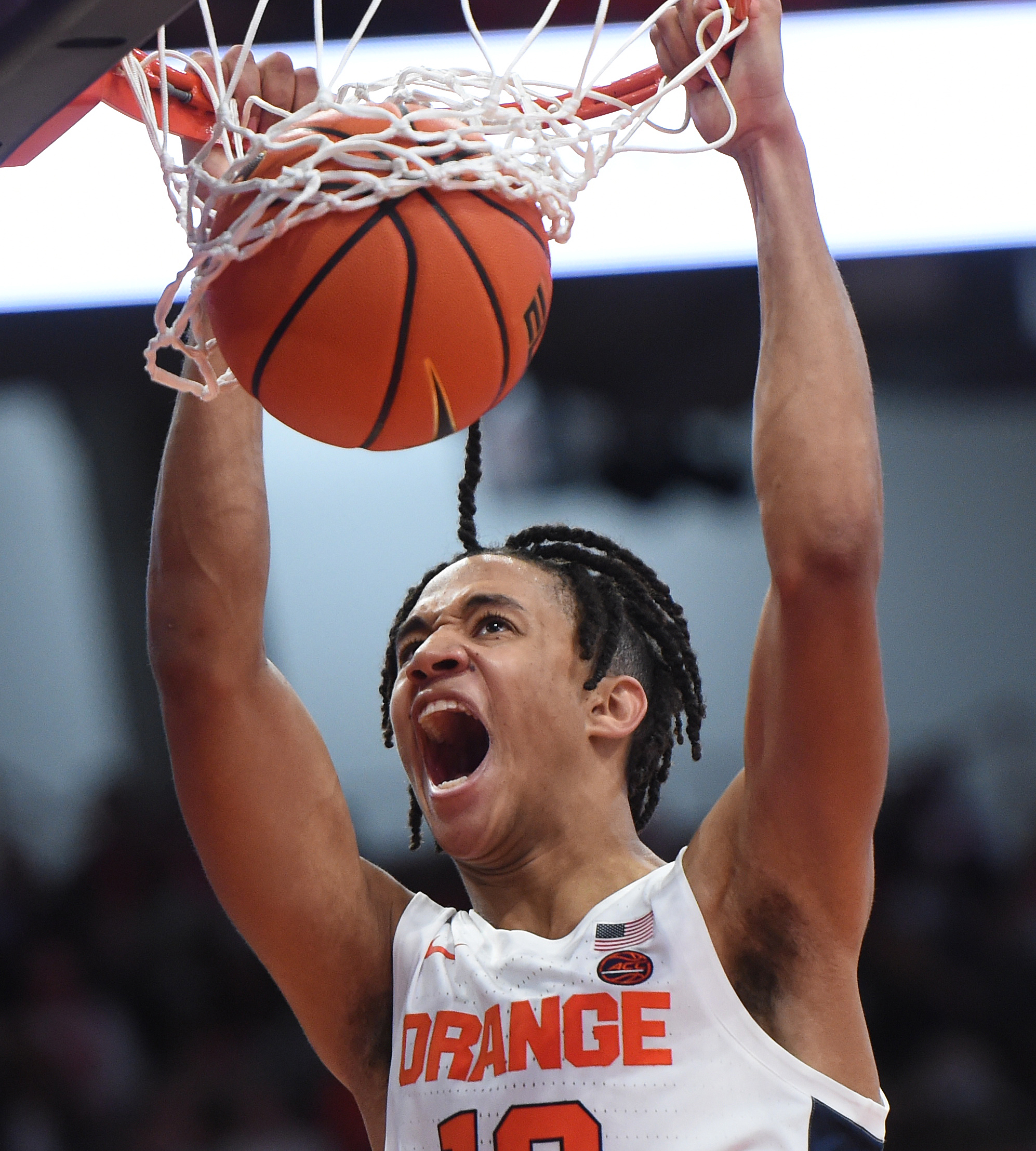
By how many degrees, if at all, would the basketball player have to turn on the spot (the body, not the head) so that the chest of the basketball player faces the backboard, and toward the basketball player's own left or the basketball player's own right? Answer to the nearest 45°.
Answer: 0° — they already face it

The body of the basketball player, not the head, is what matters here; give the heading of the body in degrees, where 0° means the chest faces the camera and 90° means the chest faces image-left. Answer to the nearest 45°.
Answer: approximately 45°
